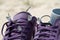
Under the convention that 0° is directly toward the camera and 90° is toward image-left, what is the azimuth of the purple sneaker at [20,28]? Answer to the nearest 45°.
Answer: approximately 45°
